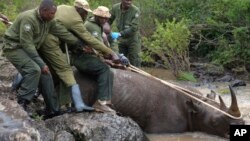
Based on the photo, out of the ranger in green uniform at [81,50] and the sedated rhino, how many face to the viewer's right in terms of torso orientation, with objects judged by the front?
2

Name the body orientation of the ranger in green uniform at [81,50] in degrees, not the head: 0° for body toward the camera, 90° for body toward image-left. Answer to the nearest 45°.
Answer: approximately 270°

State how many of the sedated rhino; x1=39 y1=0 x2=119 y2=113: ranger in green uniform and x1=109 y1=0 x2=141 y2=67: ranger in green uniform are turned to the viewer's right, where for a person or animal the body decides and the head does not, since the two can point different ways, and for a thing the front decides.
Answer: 2

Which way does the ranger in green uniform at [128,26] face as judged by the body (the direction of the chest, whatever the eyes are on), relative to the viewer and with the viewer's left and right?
facing the viewer and to the left of the viewer

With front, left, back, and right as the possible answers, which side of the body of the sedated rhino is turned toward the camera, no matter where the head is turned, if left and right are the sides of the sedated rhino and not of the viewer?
right

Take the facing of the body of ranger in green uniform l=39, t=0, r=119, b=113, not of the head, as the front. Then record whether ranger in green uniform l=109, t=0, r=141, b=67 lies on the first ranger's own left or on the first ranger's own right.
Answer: on the first ranger's own left
